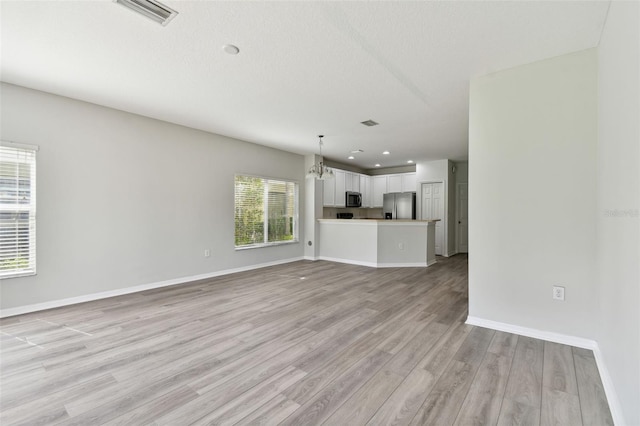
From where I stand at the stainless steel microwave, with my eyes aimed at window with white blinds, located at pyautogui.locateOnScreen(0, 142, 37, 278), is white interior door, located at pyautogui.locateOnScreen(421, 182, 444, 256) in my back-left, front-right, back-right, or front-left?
back-left

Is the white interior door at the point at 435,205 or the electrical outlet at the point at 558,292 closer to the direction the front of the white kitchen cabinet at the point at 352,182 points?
the electrical outlet

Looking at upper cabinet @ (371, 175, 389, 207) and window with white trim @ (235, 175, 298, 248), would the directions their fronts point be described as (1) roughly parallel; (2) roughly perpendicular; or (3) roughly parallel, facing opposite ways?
roughly perpendicular

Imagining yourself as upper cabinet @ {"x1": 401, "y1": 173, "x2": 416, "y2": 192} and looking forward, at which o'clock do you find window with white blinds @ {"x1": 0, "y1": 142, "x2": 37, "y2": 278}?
The window with white blinds is roughly at 1 o'clock from the upper cabinet.

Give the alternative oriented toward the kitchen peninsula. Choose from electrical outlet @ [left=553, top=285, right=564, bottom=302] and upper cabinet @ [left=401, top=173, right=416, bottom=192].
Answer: the upper cabinet

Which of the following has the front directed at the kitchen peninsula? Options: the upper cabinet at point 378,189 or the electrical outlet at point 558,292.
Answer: the upper cabinet

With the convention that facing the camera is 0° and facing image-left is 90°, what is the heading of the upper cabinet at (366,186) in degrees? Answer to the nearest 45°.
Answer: approximately 0°

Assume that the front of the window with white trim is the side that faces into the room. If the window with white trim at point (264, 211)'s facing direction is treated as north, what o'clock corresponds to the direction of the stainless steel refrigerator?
The stainless steel refrigerator is roughly at 10 o'clock from the window with white trim.
